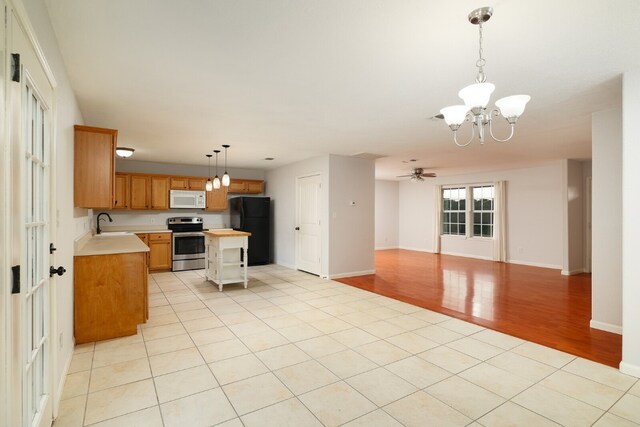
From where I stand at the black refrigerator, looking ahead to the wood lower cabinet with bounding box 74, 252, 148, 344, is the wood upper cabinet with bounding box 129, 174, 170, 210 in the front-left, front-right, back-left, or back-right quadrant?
front-right

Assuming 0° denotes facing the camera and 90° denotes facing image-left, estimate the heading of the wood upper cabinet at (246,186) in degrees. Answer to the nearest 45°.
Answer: approximately 0°

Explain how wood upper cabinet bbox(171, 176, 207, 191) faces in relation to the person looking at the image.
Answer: facing the viewer

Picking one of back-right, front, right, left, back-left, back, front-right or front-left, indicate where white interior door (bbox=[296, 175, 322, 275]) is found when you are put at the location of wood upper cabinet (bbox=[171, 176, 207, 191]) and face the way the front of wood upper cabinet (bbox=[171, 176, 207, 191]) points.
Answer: front-left

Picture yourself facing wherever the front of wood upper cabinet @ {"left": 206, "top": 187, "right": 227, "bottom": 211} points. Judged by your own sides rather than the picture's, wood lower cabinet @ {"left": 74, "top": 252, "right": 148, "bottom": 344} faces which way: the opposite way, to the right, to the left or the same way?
to the left

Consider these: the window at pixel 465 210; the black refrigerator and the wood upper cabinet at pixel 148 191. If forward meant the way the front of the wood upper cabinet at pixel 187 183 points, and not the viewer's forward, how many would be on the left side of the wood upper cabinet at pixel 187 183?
2

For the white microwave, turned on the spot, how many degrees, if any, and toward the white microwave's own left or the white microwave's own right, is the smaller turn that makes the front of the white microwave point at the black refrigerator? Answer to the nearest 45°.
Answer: approximately 90° to the white microwave's own left

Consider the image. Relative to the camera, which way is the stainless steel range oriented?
toward the camera

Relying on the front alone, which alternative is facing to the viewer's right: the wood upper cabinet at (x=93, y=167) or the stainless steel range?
the wood upper cabinet

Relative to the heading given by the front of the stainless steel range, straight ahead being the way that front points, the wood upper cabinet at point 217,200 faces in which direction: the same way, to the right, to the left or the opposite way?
the same way

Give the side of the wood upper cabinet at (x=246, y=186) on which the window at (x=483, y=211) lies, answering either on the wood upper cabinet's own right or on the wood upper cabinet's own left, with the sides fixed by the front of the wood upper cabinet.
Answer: on the wood upper cabinet's own left

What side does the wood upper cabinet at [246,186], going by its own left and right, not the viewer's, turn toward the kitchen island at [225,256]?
front

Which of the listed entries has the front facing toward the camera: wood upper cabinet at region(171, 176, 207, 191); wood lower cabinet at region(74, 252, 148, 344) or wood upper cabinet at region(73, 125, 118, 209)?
wood upper cabinet at region(171, 176, 207, 191)

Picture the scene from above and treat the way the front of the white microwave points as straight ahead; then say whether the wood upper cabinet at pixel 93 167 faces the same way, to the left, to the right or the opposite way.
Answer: to the left

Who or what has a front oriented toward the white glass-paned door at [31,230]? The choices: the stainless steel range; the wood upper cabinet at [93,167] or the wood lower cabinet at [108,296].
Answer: the stainless steel range

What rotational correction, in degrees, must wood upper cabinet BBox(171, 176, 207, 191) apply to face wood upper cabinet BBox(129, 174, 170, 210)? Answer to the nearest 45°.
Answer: approximately 90° to its right

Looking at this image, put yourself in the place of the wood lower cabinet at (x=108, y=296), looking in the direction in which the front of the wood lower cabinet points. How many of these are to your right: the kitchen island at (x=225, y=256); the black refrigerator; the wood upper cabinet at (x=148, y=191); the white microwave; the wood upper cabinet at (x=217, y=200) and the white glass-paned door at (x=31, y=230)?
1

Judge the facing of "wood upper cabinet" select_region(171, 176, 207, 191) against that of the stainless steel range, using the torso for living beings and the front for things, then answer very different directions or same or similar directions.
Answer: same or similar directions

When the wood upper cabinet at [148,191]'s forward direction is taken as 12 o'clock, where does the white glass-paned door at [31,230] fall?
The white glass-paned door is roughly at 12 o'clock from the wood upper cabinet.

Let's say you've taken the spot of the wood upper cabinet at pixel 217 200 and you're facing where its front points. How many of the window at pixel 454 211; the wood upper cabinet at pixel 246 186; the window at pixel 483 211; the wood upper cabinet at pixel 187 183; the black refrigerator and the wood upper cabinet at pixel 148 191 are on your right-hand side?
2
